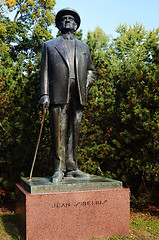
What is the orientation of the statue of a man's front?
toward the camera

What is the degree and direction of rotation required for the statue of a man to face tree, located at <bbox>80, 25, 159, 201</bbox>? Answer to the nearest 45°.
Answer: approximately 135° to its left
